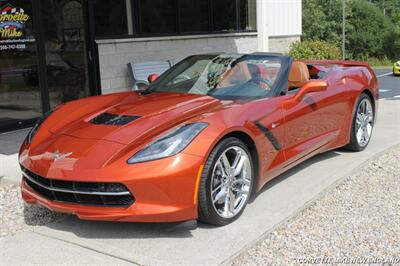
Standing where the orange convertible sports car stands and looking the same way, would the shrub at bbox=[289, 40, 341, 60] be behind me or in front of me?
behind

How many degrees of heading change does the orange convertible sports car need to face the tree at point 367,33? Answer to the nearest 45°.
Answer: approximately 135° to its right

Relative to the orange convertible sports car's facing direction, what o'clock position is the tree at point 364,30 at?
The tree is roughly at 5 o'clock from the orange convertible sports car.
